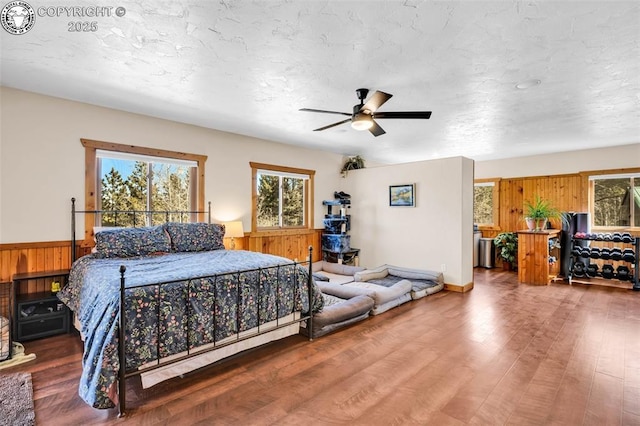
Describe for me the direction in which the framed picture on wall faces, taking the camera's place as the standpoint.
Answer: facing the viewer and to the left of the viewer

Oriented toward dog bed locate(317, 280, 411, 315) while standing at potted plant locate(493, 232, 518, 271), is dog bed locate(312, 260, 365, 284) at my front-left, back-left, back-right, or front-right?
front-right

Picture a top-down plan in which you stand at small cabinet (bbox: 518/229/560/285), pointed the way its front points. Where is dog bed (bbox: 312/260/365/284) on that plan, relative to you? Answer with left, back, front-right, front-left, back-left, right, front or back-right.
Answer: back-right

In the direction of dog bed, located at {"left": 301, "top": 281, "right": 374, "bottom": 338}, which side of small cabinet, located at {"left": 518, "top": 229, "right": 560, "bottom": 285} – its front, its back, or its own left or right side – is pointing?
right
